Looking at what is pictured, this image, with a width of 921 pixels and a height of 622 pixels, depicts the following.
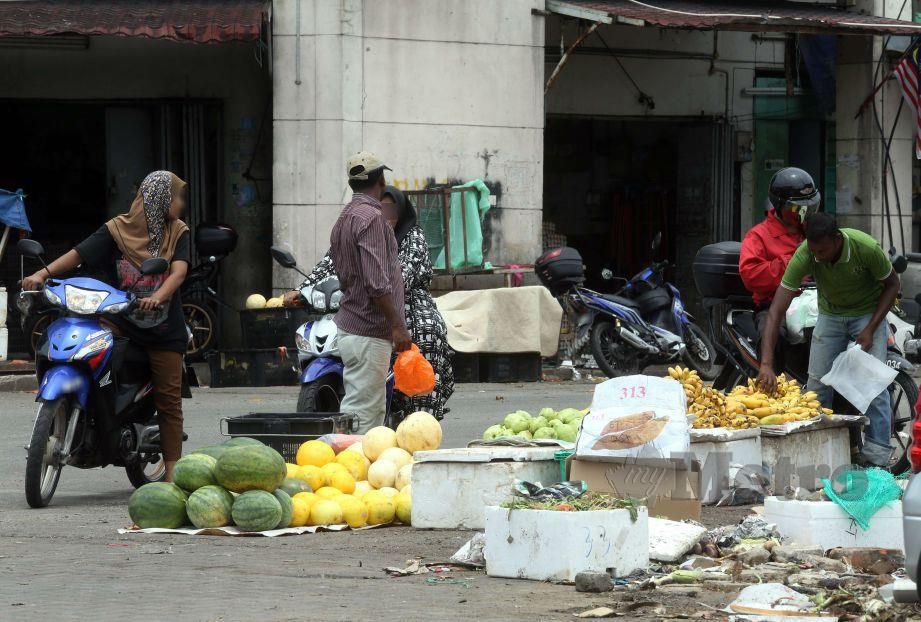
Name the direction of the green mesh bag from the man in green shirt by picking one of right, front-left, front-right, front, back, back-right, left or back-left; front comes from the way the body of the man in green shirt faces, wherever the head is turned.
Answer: front-left

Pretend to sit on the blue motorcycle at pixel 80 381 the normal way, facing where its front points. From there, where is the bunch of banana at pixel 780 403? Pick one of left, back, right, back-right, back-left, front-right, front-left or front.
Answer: back-left

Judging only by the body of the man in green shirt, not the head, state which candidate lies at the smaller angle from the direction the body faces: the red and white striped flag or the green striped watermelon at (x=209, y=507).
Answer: the green striped watermelon

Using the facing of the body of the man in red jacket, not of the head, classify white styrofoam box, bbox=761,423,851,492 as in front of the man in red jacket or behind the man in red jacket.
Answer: in front

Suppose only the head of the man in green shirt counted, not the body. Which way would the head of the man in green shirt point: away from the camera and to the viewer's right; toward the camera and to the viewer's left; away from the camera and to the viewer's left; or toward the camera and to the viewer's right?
toward the camera and to the viewer's left

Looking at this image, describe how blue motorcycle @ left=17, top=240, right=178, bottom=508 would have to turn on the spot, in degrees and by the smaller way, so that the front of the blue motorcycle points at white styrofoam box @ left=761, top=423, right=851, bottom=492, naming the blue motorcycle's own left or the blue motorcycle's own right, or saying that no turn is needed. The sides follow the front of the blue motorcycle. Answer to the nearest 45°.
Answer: approximately 135° to the blue motorcycle's own left

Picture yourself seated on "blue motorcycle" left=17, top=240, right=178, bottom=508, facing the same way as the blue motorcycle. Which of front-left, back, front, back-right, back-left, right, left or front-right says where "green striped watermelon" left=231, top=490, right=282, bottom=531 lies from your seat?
left

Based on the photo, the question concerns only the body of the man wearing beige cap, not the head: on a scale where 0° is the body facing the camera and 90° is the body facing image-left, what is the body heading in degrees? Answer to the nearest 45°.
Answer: approximately 225°

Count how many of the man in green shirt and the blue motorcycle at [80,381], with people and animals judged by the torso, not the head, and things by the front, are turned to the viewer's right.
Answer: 0

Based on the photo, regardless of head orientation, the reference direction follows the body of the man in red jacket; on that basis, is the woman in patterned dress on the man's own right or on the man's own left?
on the man's own right

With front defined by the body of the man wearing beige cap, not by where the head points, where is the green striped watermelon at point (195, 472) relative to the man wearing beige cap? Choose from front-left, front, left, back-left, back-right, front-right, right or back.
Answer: back

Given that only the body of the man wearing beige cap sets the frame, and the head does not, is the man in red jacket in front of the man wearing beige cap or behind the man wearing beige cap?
in front

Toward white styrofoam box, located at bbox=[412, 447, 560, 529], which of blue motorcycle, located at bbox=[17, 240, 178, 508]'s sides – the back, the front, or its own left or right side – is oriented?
left

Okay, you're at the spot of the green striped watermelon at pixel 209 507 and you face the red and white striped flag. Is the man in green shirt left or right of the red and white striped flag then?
right

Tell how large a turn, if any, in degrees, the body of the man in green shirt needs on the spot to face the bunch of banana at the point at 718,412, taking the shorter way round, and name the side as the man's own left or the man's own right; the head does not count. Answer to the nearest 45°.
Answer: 0° — they already face it

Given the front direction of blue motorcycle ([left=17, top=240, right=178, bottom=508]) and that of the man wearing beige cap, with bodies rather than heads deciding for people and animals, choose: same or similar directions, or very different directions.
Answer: very different directions

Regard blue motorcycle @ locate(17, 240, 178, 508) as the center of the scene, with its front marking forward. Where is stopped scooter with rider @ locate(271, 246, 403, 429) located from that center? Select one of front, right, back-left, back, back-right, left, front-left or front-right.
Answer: back

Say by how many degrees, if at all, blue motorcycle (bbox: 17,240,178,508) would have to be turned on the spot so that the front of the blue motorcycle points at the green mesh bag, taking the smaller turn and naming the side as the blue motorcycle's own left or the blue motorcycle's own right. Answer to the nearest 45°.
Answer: approximately 90° to the blue motorcycle's own left
